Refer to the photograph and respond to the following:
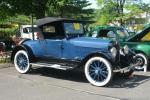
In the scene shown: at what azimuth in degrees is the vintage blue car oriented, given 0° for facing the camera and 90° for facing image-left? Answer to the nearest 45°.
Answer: approximately 315°
